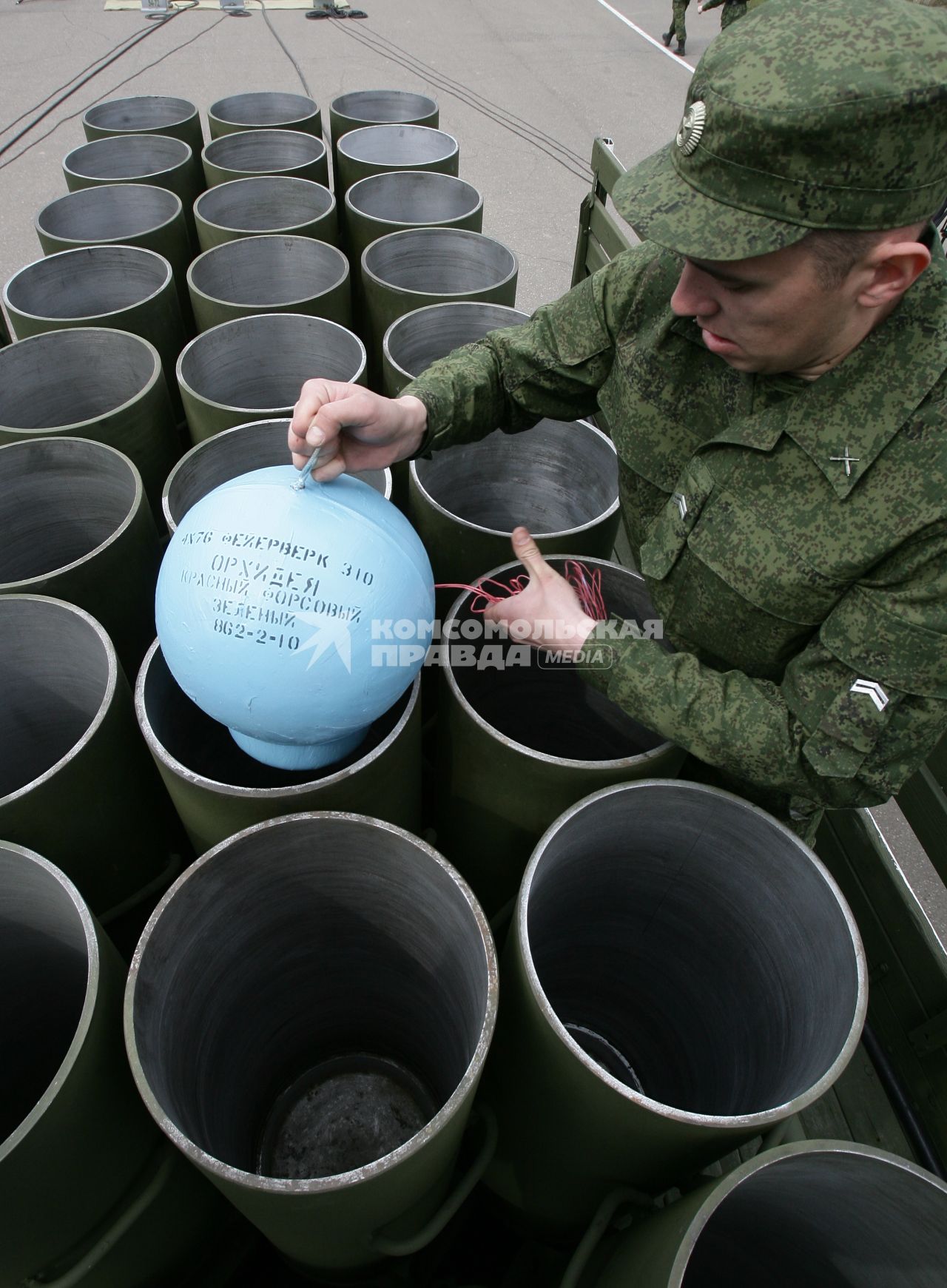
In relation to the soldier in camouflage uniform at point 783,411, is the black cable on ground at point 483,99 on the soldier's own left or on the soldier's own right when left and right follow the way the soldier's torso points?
on the soldier's own right

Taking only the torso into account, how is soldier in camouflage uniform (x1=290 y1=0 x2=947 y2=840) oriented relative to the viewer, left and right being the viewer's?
facing the viewer and to the left of the viewer

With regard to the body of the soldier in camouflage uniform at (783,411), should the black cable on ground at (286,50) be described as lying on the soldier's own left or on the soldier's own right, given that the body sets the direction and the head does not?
on the soldier's own right

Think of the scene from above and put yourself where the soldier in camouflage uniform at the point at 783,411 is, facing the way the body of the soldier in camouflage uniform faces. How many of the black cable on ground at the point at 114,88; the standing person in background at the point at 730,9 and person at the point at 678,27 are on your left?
0

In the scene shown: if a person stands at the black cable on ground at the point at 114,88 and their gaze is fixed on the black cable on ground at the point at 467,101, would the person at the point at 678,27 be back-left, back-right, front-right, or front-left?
front-left

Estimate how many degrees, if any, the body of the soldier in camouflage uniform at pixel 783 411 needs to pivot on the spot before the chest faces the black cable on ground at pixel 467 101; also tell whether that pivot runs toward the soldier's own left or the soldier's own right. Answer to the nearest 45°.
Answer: approximately 135° to the soldier's own right

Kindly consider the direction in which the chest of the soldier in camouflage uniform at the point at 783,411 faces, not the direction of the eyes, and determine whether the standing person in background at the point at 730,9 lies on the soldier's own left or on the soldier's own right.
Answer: on the soldier's own right

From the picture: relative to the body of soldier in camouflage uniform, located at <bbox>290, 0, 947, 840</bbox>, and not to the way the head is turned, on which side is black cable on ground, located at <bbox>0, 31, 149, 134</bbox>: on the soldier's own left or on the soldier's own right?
on the soldier's own right
